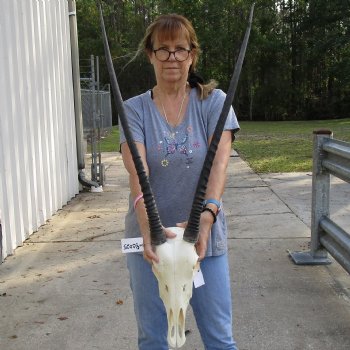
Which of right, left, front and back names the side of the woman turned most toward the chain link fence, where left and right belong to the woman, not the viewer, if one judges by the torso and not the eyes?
back

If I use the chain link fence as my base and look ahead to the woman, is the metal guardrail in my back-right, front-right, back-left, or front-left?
front-left

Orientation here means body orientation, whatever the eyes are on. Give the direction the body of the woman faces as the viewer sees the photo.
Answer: toward the camera

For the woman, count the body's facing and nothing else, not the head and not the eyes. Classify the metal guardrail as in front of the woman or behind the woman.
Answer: behind
